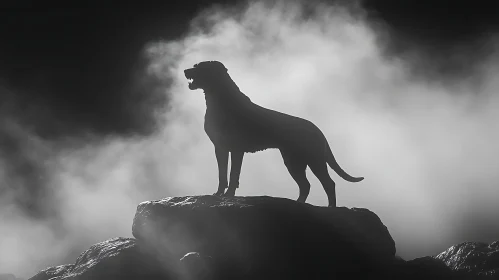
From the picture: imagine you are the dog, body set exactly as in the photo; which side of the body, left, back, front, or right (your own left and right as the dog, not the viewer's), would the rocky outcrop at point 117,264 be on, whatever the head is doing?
front

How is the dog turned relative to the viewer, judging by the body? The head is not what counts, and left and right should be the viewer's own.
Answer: facing to the left of the viewer

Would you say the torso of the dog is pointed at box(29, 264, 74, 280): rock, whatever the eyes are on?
yes

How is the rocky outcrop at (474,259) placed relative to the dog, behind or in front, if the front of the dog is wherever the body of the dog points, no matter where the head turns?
behind

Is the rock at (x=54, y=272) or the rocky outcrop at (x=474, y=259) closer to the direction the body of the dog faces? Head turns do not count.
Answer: the rock
